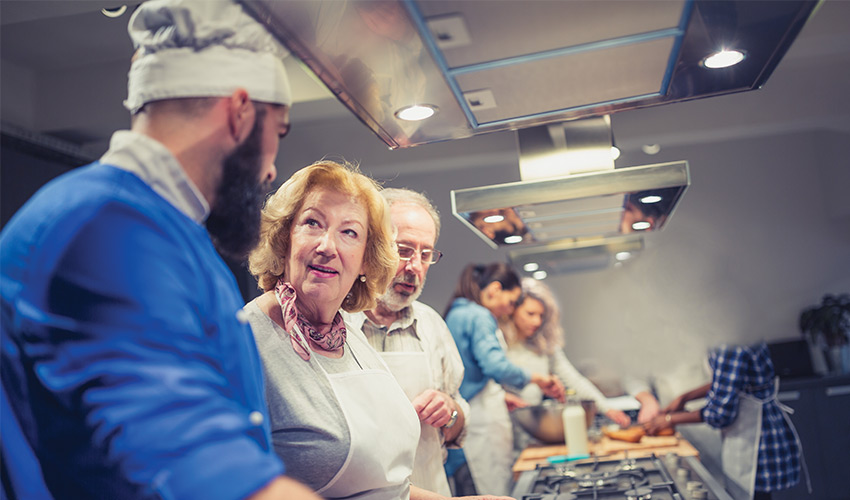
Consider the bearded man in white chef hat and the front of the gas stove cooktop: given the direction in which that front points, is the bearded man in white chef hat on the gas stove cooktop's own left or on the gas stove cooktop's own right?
on the gas stove cooktop's own right

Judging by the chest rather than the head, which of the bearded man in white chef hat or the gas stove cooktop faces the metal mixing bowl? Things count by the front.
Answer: the bearded man in white chef hat

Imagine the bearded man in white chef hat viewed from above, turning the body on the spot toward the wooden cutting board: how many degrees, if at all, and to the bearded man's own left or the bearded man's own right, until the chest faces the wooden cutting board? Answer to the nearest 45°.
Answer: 0° — they already face it

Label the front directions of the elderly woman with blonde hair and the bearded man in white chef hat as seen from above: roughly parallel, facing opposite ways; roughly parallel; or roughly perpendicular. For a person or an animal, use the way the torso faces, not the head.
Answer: roughly perpendicular

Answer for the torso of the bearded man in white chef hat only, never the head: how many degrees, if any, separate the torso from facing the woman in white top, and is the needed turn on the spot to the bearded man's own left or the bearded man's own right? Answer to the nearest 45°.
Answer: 0° — they already face them

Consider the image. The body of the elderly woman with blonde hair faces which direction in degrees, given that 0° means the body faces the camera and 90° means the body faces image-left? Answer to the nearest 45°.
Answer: approximately 315°

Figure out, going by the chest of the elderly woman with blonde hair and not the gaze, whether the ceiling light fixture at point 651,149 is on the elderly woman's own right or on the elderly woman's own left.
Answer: on the elderly woman's own left

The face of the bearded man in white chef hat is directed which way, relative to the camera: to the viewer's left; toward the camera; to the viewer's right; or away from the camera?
to the viewer's right

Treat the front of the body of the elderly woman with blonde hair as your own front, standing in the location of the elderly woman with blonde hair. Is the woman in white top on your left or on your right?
on your left

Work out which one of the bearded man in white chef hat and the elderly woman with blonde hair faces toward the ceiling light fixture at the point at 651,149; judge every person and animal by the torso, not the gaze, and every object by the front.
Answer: the bearded man in white chef hat

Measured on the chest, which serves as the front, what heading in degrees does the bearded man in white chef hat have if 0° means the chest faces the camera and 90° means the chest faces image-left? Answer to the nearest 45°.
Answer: approximately 225°

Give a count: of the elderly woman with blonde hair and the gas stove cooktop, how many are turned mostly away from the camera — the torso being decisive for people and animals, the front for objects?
0

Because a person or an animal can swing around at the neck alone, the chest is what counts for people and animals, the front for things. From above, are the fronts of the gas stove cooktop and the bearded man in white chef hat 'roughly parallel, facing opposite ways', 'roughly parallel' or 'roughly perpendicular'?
roughly perpendicular
